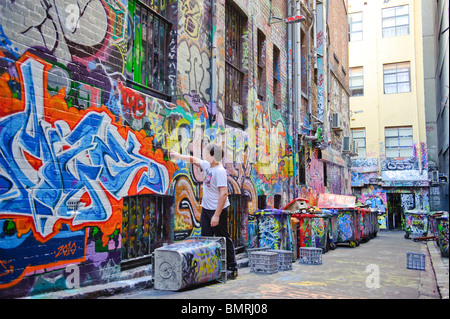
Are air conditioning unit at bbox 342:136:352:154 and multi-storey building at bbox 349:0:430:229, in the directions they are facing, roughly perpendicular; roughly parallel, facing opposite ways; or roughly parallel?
roughly perpendicular

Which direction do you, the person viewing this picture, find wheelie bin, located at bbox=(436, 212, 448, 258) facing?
facing to the left of the viewer

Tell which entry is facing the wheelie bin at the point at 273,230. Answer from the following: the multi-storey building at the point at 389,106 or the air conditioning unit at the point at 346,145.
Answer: the multi-storey building

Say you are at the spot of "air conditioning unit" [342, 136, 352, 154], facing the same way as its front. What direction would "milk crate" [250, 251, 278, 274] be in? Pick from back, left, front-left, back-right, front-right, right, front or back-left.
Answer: right

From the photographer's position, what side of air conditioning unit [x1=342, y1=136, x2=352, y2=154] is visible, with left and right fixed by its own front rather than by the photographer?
right

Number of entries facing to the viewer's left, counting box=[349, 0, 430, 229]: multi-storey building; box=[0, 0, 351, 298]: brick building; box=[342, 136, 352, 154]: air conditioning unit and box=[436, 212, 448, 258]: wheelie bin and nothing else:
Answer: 1

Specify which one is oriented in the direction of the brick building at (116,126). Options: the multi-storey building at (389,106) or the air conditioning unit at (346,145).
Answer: the multi-storey building

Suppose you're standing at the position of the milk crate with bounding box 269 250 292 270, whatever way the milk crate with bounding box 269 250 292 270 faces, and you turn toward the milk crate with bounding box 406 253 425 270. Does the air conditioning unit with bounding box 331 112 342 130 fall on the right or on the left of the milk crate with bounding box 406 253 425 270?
left

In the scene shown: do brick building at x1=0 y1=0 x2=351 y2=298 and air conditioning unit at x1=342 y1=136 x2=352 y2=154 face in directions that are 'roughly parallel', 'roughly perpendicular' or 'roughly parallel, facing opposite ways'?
roughly parallel

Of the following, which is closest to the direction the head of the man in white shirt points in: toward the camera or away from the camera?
away from the camera

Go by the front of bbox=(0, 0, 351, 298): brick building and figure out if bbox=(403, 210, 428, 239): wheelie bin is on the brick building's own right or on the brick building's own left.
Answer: on the brick building's own left

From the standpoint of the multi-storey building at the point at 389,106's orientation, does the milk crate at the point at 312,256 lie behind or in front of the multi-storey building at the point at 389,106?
in front

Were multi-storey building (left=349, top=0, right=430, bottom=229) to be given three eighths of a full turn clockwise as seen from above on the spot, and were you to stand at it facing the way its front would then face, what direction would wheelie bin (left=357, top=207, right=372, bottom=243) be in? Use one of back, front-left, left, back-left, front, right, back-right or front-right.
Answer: back-left

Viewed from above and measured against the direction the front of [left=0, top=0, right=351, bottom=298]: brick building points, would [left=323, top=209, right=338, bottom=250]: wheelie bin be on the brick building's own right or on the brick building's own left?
on the brick building's own left

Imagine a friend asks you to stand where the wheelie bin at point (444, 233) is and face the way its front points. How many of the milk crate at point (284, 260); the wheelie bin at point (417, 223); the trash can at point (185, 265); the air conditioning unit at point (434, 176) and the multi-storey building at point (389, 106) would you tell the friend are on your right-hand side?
3

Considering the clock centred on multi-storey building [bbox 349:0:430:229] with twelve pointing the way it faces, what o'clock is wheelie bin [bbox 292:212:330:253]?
The wheelie bin is roughly at 12 o'clock from the multi-storey building.

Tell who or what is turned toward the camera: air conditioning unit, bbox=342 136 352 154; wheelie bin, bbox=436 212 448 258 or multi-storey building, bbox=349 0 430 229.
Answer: the multi-storey building

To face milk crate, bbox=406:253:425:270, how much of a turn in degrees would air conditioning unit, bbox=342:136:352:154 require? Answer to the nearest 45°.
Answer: approximately 90° to its right
